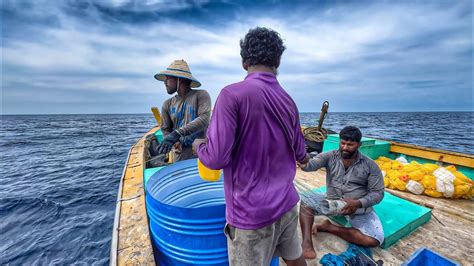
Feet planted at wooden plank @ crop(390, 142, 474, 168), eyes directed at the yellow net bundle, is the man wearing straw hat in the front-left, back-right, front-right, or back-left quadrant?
front-right

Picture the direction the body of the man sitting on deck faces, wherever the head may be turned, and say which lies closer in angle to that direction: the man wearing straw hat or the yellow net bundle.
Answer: the man wearing straw hat

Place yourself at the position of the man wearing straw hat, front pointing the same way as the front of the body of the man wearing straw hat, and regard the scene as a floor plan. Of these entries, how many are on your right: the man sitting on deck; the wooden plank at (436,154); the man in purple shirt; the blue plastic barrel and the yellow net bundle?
0

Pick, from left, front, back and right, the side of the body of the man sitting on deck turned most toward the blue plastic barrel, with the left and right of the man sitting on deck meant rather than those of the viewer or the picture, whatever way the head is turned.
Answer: front

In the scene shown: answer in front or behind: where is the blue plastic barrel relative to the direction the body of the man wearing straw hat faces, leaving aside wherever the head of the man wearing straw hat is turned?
in front

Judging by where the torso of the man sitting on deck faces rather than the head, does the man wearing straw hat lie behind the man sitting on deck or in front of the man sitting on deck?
in front

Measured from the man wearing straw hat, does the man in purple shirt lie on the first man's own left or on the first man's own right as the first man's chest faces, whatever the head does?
on the first man's own left

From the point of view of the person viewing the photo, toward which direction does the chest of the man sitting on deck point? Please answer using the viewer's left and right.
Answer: facing the viewer and to the left of the viewer

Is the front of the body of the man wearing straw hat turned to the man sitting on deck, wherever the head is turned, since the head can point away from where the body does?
no

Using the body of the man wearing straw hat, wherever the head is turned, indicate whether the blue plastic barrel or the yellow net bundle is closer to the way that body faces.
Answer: the blue plastic barrel

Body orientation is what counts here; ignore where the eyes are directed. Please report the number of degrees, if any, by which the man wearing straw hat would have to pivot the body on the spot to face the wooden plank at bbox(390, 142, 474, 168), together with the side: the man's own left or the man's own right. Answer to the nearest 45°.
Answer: approximately 135° to the man's own left

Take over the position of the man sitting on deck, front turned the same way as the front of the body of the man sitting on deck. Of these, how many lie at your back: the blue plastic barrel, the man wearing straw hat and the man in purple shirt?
0

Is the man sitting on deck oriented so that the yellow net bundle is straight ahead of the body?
no

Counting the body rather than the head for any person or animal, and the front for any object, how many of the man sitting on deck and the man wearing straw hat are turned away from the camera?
0
